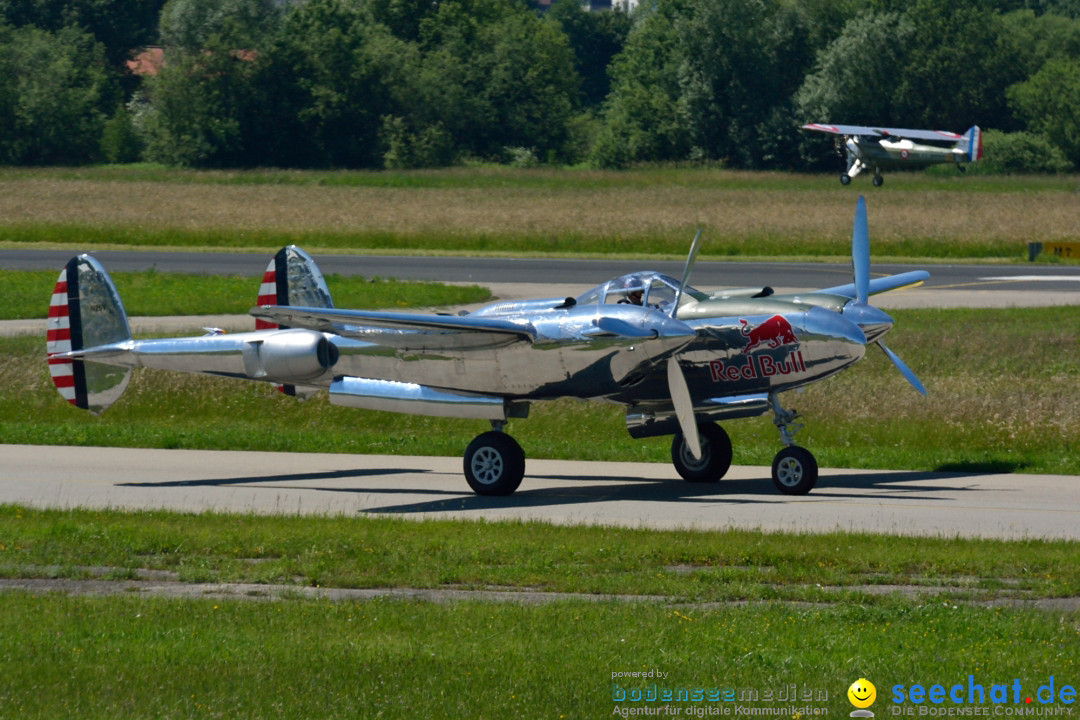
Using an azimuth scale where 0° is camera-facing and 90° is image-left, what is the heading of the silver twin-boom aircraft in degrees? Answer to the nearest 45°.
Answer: approximately 315°
